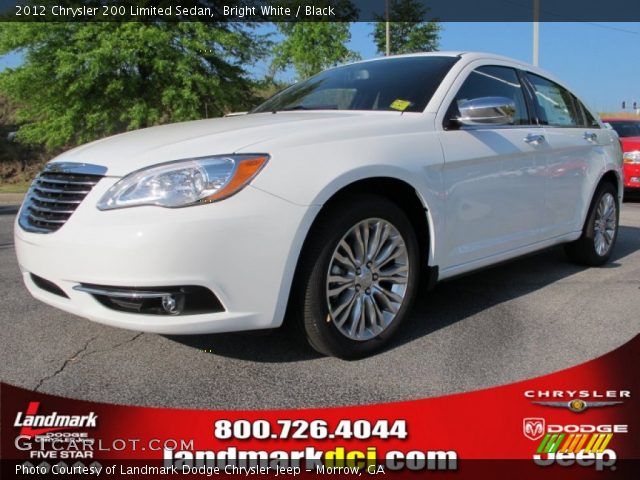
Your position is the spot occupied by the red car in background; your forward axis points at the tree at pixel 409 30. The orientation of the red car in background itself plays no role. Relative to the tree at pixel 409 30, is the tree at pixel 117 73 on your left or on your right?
left

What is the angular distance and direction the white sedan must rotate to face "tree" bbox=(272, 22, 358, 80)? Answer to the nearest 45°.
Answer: approximately 135° to its right

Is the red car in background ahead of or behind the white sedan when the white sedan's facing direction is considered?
behind

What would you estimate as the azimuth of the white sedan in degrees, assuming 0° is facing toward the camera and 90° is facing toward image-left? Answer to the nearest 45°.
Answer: approximately 45°

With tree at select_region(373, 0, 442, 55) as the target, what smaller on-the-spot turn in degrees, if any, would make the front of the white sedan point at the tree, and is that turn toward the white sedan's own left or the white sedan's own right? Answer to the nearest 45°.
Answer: approximately 135° to the white sedan's own right

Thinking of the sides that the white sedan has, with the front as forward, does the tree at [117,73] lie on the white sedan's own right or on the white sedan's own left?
on the white sedan's own right
